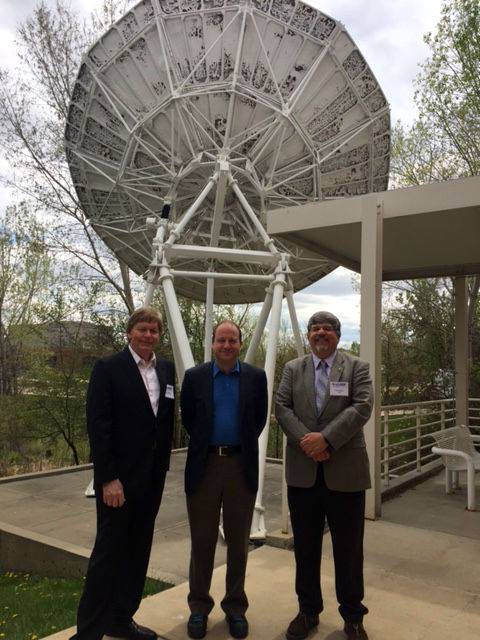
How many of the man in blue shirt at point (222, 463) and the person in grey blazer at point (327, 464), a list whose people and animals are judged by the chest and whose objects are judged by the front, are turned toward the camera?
2

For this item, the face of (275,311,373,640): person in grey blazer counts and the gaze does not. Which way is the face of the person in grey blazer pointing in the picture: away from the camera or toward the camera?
toward the camera

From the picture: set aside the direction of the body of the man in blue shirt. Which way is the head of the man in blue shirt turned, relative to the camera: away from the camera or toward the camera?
toward the camera

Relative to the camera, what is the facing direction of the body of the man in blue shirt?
toward the camera

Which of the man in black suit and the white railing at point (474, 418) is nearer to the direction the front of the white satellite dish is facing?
the white railing

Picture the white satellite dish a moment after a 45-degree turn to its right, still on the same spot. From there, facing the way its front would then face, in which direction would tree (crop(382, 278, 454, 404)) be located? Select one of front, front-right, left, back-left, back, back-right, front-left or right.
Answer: front

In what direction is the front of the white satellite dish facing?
away from the camera

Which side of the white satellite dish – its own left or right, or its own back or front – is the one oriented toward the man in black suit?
back

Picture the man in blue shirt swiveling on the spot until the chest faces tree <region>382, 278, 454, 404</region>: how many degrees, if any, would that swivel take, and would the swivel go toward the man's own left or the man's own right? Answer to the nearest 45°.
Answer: approximately 135° to the man's own left

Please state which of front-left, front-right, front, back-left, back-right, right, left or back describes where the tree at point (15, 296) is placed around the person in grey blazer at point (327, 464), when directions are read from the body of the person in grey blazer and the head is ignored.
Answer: back-right

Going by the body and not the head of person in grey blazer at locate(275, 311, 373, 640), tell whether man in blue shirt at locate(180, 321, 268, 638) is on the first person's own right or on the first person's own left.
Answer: on the first person's own right

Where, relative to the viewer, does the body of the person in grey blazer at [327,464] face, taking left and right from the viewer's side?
facing the viewer

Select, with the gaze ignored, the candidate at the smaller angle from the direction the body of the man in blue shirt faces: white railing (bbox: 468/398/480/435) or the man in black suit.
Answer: the man in black suit

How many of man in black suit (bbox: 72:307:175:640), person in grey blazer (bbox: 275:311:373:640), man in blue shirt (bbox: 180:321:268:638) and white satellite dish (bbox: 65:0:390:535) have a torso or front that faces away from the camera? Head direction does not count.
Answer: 1
